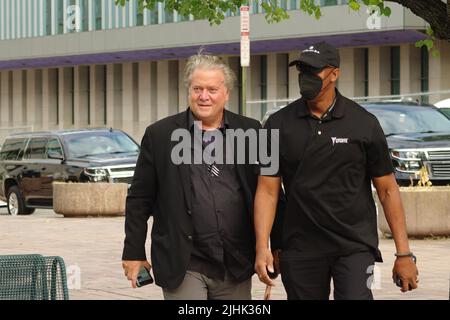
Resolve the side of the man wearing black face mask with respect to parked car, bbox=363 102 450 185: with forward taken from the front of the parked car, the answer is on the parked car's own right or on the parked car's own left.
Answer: on the parked car's own right

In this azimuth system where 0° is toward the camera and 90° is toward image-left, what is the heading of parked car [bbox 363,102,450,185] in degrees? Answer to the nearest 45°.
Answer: approximately 315°

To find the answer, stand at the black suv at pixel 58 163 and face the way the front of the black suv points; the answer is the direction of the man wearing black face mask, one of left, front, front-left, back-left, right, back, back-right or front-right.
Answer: front-right

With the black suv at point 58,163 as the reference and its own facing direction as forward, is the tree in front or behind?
in front

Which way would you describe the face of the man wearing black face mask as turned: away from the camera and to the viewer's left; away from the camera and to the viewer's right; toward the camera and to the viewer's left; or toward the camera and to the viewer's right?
toward the camera and to the viewer's left

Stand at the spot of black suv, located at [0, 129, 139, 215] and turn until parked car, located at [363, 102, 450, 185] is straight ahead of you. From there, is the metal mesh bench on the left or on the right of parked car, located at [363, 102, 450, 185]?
right

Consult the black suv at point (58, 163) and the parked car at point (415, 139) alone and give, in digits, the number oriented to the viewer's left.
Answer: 0

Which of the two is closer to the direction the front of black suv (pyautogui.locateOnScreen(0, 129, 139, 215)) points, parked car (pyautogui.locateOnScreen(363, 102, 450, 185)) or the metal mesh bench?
the parked car

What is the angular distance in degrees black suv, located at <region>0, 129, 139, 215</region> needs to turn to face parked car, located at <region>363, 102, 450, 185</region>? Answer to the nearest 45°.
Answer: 0° — it already faces it
